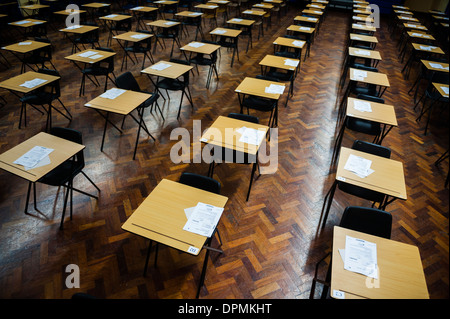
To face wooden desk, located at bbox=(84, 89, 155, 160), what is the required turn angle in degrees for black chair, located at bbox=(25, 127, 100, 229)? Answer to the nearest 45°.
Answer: approximately 180°

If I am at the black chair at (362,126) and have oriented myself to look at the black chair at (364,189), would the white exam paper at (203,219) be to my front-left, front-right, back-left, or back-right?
front-right

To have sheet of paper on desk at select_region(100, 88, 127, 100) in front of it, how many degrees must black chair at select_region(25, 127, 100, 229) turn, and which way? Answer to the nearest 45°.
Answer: approximately 180°

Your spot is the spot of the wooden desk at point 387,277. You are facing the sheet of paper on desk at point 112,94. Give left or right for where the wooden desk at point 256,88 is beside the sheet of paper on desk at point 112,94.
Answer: right

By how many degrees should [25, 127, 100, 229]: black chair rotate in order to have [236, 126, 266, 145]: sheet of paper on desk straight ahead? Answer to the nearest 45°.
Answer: approximately 90° to its left

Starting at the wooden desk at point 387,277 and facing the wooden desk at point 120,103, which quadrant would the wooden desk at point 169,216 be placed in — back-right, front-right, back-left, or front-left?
front-left

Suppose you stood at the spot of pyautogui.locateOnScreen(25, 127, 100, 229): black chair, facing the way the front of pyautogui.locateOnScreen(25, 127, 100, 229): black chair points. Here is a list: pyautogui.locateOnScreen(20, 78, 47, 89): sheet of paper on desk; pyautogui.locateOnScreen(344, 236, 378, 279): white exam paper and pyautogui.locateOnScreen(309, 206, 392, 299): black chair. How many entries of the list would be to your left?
2

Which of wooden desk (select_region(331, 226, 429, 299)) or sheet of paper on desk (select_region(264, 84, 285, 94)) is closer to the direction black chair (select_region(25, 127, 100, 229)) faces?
the wooden desk

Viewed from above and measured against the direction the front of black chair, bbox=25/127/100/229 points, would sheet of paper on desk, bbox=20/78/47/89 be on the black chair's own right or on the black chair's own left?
on the black chair's own right

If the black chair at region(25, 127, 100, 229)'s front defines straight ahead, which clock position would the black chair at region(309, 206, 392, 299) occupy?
the black chair at region(309, 206, 392, 299) is roughly at 9 o'clock from the black chair at region(25, 127, 100, 229).

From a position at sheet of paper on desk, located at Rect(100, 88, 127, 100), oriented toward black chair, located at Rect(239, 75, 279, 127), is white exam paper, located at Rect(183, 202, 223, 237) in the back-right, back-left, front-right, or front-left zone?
front-right

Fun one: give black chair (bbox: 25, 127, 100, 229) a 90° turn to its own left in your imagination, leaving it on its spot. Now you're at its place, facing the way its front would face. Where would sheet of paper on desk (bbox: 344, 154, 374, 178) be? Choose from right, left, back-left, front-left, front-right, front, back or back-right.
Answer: front

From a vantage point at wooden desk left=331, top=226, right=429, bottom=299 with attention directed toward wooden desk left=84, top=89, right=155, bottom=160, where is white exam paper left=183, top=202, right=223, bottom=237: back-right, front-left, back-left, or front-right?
front-left

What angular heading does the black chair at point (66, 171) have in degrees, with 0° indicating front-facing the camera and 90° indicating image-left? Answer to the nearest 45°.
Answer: approximately 45°

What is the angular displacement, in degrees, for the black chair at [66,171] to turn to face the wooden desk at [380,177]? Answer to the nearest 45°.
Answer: approximately 90° to its left

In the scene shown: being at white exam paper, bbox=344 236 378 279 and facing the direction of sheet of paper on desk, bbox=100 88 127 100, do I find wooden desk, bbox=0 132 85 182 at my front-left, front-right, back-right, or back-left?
front-left

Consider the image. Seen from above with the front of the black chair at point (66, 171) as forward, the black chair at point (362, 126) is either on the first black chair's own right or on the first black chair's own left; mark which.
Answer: on the first black chair's own left

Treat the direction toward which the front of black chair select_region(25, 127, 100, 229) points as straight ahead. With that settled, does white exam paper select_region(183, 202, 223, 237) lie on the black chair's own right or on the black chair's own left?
on the black chair's own left

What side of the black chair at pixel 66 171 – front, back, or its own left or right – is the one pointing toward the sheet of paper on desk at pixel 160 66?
back
